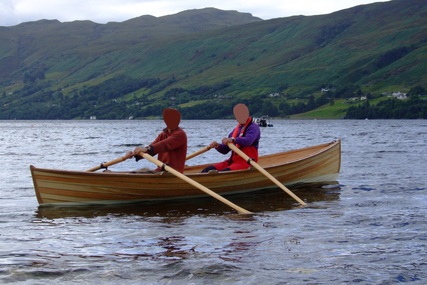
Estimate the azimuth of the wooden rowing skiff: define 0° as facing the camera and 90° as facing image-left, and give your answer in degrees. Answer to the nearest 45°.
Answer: approximately 270°
